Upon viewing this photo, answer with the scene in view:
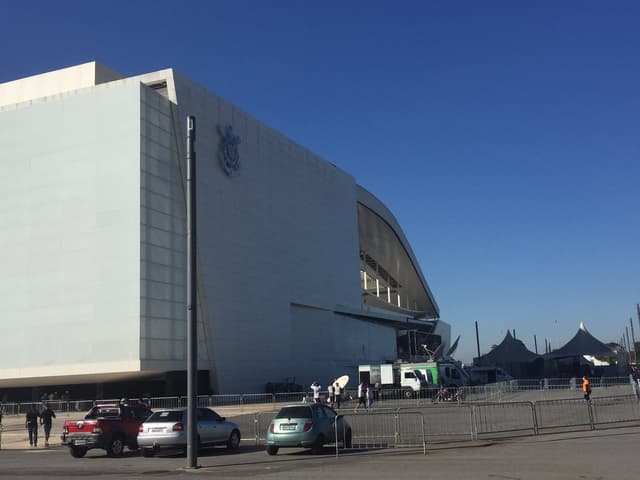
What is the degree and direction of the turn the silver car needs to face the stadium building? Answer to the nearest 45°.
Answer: approximately 45° to its left

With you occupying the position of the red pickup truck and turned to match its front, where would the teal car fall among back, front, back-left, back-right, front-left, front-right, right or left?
right

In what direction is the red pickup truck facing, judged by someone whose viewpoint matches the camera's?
facing away from the viewer and to the right of the viewer

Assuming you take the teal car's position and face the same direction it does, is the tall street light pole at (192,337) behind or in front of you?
behind

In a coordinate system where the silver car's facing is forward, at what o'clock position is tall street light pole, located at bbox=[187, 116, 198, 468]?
The tall street light pole is roughly at 4 o'clock from the silver car.

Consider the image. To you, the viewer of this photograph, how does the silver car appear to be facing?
facing away from the viewer and to the right of the viewer

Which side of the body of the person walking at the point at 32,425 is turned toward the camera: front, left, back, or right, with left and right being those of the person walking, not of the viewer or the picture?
back

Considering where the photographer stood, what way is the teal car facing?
facing away from the viewer and to the right of the viewer

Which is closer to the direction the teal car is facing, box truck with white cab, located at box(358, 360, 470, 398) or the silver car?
the box truck with white cab

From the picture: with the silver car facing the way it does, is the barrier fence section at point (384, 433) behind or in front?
in front

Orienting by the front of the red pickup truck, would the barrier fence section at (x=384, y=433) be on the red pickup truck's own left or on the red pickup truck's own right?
on the red pickup truck's own right
